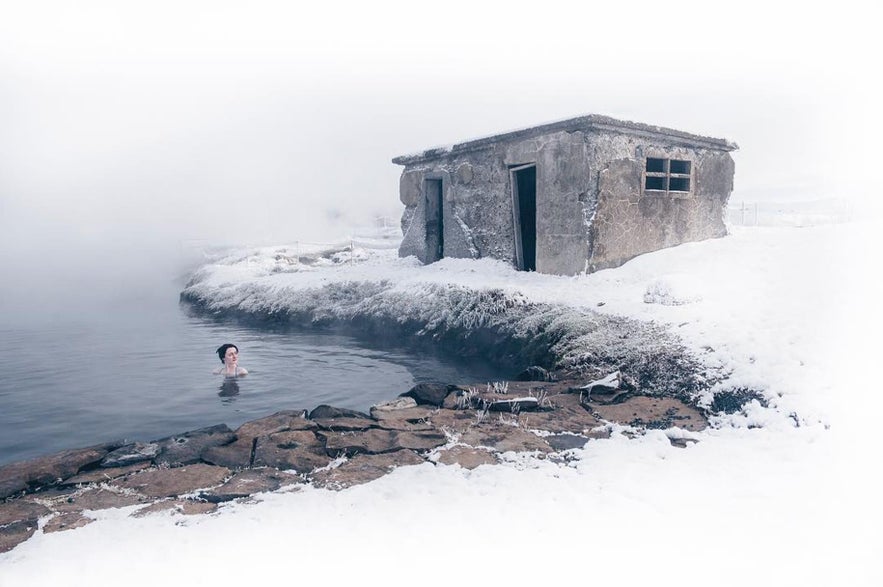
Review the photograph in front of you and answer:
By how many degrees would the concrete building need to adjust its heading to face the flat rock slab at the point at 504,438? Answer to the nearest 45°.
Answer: approximately 45° to its left

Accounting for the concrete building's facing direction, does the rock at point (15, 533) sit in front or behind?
in front

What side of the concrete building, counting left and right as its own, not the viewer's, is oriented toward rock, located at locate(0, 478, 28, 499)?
front

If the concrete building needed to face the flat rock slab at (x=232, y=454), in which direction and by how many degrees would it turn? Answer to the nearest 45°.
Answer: approximately 45° to its left

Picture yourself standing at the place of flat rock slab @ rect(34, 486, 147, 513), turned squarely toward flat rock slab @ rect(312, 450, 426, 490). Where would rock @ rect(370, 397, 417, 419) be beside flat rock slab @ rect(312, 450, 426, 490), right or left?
left

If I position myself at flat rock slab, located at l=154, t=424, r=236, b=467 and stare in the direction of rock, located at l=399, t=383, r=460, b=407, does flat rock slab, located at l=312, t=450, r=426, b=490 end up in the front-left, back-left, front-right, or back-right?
front-right

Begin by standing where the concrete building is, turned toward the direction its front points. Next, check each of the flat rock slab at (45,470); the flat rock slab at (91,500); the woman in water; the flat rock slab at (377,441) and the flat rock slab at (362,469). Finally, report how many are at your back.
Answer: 0

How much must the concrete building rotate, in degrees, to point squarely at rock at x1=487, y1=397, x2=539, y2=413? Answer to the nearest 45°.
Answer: approximately 45° to its left

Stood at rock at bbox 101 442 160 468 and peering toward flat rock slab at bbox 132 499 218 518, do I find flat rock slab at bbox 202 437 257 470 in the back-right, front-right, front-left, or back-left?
front-left

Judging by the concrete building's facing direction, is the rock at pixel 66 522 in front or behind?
in front

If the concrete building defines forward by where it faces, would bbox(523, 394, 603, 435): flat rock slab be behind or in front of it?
in front

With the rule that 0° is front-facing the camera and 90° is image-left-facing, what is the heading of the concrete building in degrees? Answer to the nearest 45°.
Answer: approximately 45°

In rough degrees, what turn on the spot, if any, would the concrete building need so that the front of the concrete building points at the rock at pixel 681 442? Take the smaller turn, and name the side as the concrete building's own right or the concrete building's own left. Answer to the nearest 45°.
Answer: approximately 45° to the concrete building's own left

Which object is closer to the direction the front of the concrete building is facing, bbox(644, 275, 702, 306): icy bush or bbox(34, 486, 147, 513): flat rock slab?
the flat rock slab

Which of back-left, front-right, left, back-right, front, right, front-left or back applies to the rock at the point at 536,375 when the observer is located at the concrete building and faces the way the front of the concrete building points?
front-left
